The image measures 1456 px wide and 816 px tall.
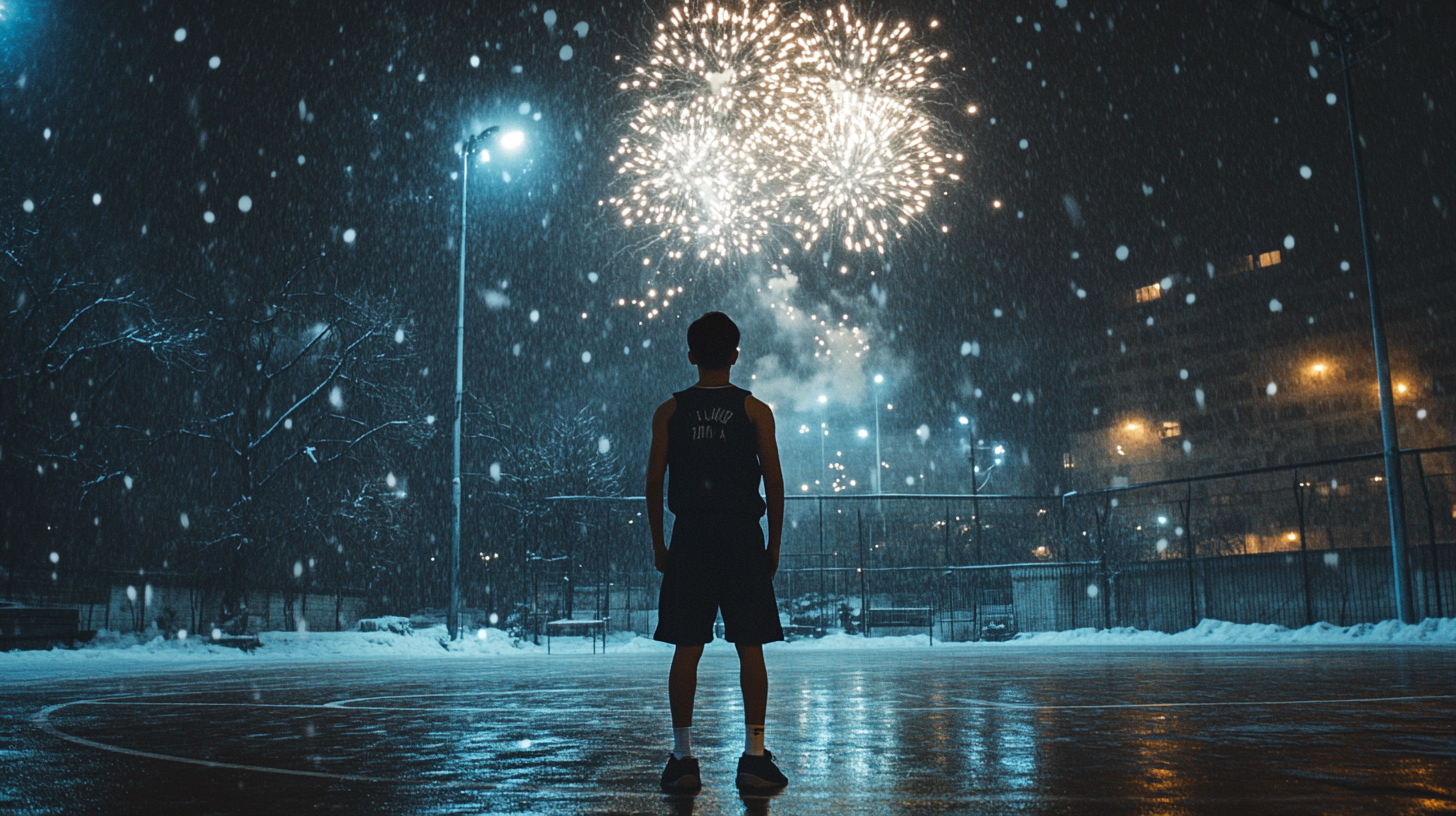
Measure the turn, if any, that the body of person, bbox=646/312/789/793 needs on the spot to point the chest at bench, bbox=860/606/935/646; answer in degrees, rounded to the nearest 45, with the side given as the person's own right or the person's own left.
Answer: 0° — they already face it

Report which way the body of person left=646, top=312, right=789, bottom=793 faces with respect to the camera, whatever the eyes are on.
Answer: away from the camera

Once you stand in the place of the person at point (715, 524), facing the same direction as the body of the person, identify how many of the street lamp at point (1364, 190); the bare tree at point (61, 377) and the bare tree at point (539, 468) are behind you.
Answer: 0

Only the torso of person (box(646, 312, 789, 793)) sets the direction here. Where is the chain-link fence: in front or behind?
in front

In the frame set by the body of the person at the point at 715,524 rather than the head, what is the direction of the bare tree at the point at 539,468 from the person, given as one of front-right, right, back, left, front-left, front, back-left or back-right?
front

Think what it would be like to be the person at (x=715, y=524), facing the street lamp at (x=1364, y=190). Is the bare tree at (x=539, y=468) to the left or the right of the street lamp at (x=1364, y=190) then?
left

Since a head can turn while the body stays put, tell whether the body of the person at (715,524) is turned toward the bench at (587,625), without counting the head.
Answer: yes

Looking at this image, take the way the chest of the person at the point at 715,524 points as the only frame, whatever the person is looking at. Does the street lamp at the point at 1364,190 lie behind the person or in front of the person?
in front

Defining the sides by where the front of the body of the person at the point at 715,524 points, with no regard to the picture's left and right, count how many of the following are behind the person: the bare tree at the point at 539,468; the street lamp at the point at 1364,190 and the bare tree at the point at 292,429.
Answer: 0
